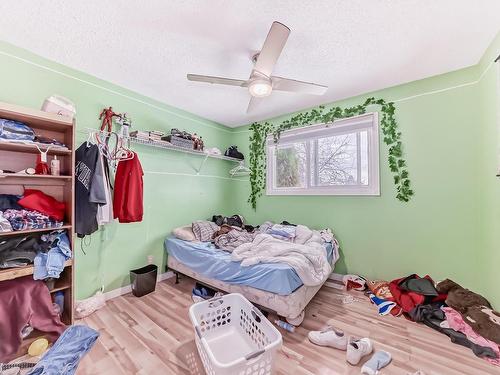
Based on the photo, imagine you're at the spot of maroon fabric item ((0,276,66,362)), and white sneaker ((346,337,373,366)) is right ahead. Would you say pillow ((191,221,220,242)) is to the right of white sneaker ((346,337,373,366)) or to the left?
left

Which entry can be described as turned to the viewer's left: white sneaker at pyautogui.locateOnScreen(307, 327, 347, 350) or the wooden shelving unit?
the white sneaker

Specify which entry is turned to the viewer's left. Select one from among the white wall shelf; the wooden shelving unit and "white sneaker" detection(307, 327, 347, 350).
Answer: the white sneaker

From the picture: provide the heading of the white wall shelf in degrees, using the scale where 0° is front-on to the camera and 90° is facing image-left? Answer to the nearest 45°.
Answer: approximately 315°

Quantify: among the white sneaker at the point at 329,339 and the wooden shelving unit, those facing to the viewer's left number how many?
1

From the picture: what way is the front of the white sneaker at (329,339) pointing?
to the viewer's left

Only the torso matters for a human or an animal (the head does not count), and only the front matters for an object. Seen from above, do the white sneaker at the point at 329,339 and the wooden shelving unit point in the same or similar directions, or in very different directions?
very different directions

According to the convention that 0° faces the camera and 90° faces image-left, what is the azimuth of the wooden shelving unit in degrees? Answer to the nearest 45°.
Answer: approximately 315°

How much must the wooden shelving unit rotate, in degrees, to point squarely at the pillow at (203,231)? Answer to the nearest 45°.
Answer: approximately 45° to its left

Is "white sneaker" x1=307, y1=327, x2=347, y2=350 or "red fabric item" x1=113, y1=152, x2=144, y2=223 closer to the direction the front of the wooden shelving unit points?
the white sneaker

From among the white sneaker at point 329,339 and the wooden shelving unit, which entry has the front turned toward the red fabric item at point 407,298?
the wooden shelving unit
